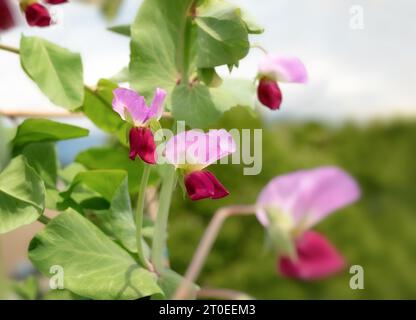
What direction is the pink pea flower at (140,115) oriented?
toward the camera

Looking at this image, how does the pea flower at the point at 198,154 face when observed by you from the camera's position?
facing the viewer and to the right of the viewer
